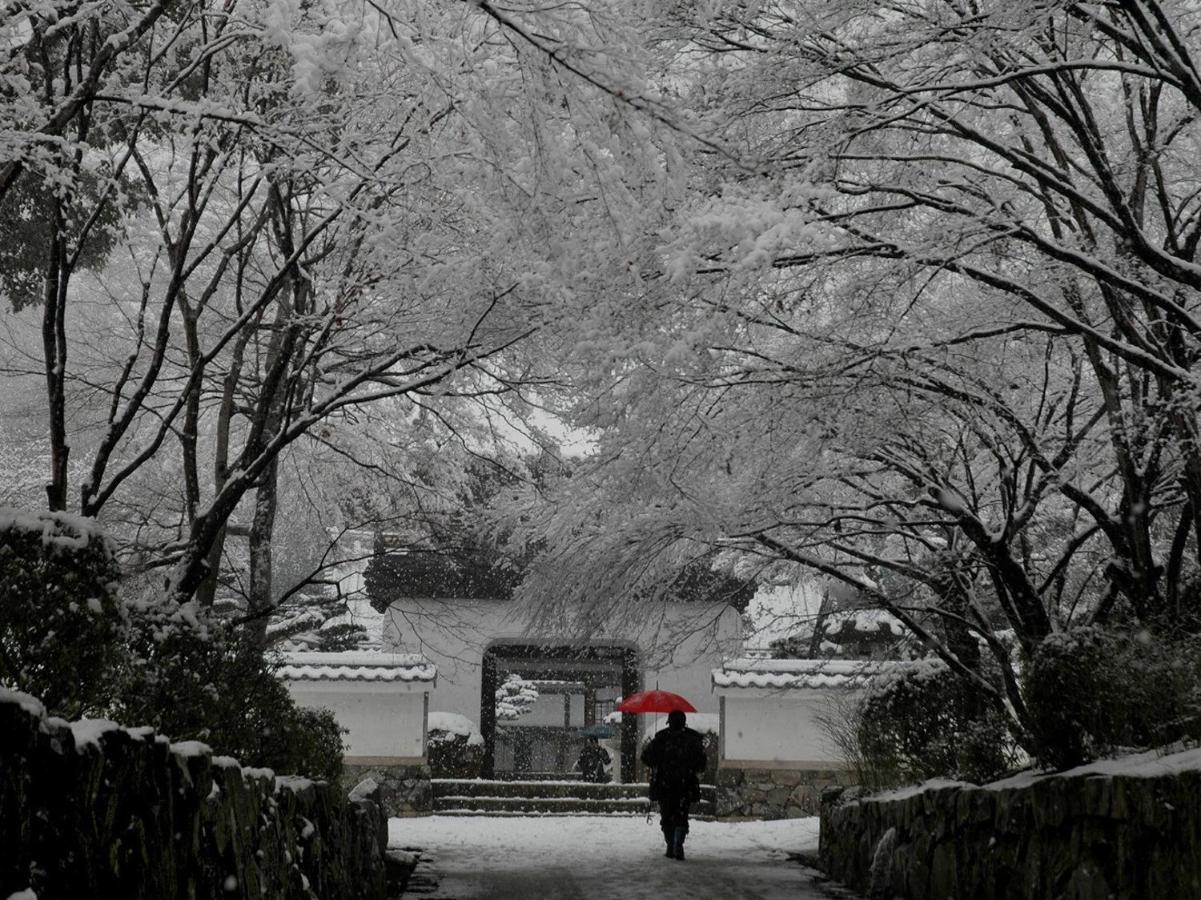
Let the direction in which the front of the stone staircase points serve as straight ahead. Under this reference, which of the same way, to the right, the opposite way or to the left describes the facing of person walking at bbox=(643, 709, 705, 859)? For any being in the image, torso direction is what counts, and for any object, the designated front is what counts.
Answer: the opposite way

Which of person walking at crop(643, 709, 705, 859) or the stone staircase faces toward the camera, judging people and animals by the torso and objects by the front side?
the stone staircase

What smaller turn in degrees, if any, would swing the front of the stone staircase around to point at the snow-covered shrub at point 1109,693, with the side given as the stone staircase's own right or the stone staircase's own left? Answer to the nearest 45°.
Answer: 0° — it already faces it

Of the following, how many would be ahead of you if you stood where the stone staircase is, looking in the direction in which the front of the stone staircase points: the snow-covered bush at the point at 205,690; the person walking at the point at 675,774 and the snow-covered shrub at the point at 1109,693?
3

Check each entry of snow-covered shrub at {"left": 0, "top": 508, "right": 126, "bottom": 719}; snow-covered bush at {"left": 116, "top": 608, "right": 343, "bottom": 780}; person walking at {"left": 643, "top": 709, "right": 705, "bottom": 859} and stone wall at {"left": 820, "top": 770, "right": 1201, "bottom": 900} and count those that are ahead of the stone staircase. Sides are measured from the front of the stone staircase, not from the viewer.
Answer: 4

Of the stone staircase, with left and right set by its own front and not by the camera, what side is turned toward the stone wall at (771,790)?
left

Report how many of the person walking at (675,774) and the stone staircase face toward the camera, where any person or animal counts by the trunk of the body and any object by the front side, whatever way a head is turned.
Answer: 1

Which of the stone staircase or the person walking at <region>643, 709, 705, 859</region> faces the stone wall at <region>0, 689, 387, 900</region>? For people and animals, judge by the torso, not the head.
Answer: the stone staircase

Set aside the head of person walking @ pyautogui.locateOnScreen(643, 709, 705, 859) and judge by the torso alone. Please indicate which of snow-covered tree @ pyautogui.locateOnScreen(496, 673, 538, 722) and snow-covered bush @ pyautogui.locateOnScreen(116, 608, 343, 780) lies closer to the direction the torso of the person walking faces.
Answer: the snow-covered tree

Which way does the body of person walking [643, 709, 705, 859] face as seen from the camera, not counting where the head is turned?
away from the camera

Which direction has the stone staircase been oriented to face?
toward the camera
